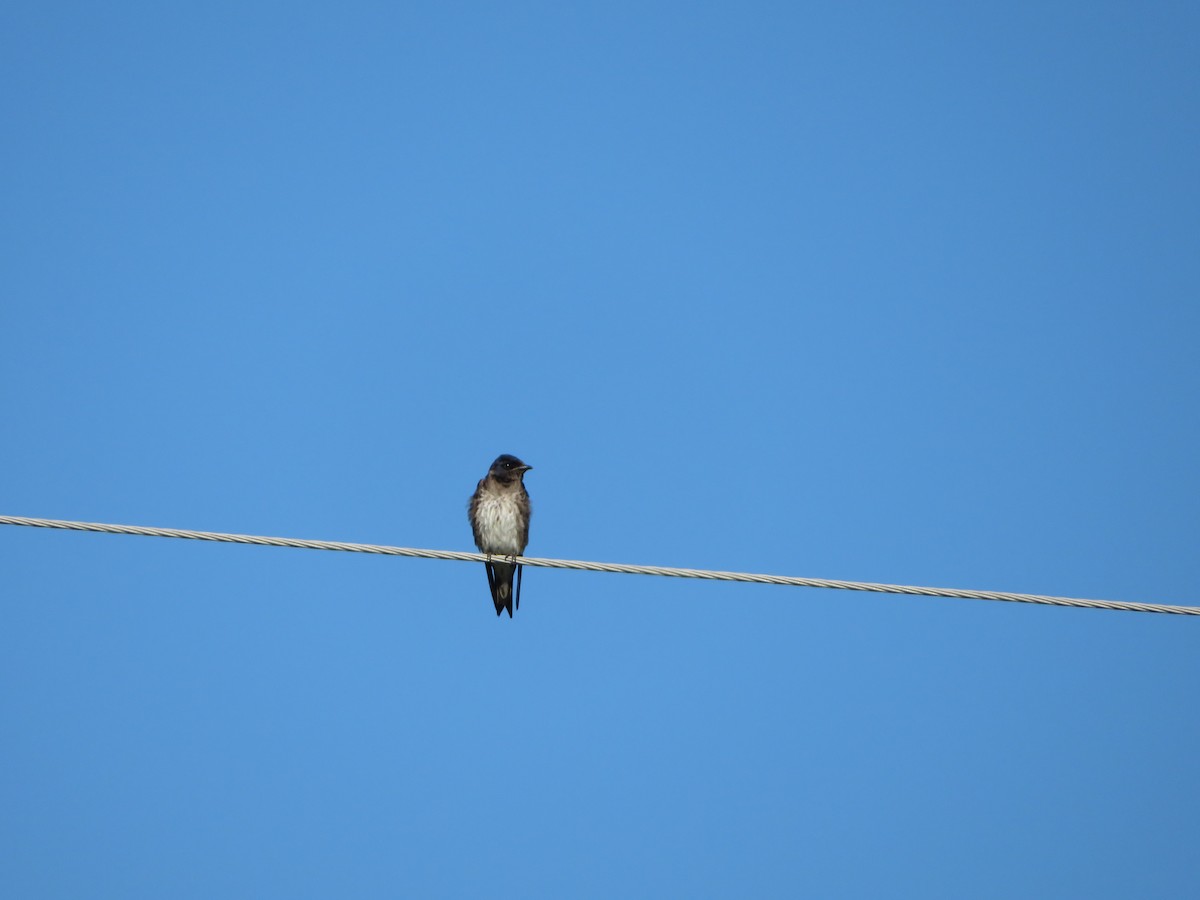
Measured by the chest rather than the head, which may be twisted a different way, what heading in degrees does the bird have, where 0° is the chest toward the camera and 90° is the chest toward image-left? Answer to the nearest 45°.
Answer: approximately 0°
